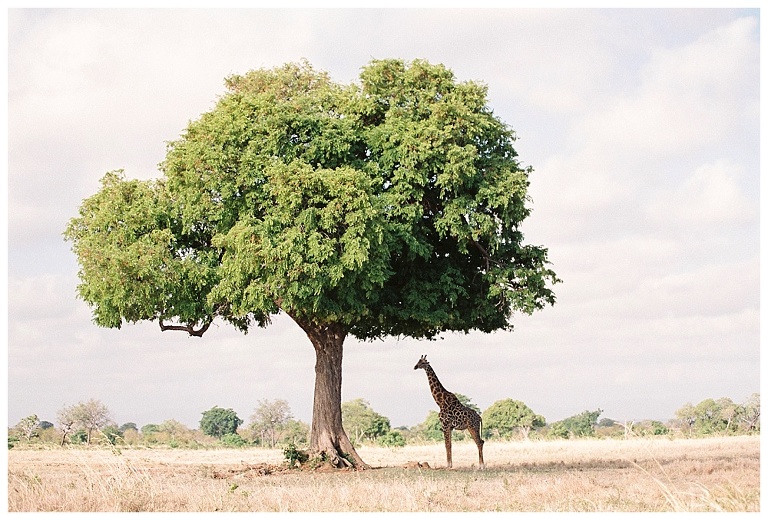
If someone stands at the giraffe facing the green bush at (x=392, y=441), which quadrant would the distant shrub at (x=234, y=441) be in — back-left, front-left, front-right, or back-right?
front-left

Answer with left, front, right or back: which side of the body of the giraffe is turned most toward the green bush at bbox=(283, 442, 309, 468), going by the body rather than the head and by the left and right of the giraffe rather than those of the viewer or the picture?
front

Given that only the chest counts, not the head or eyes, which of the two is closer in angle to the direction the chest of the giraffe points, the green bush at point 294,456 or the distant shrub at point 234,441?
the green bush

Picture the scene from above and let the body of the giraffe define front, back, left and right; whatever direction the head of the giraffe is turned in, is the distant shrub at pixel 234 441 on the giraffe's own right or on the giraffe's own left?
on the giraffe's own right

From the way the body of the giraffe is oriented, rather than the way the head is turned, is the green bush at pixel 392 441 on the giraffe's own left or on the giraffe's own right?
on the giraffe's own right

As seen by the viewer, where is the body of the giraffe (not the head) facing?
to the viewer's left
